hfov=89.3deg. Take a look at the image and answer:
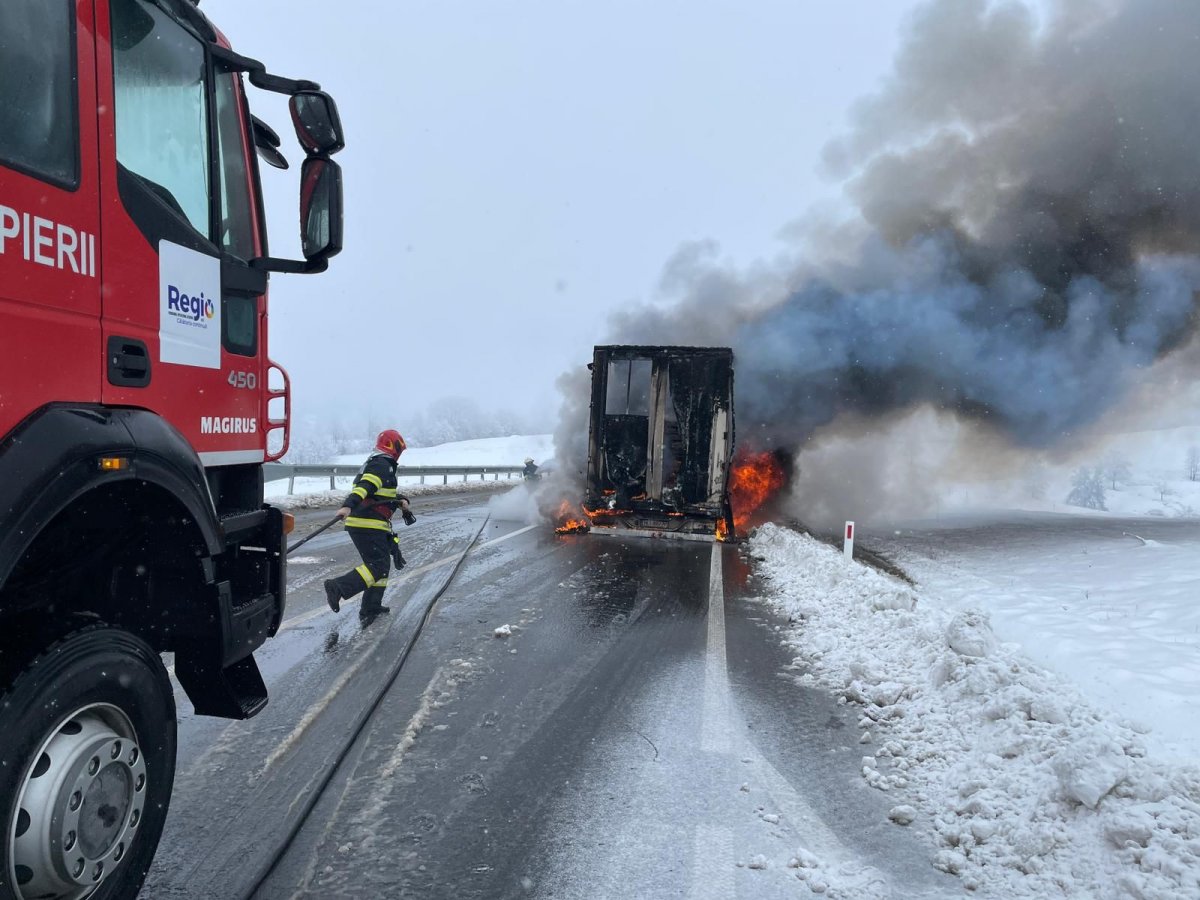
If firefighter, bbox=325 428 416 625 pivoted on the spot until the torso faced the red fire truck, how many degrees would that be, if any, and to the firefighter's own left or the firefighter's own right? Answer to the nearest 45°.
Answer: approximately 90° to the firefighter's own right

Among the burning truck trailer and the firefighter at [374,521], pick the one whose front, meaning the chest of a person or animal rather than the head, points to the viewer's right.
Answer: the firefighter

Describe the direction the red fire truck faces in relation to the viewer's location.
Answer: facing away from the viewer and to the right of the viewer

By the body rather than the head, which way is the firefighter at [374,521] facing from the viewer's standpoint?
to the viewer's right

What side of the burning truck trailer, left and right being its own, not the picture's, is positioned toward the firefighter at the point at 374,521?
back

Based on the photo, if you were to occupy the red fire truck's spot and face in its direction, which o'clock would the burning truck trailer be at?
The burning truck trailer is roughly at 12 o'clock from the red fire truck.

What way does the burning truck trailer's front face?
away from the camera

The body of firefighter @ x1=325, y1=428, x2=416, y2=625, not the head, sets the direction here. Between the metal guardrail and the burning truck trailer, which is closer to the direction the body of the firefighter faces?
the burning truck trailer
